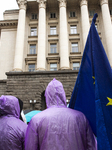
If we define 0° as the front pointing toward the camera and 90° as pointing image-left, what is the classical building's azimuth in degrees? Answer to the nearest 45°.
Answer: approximately 0°

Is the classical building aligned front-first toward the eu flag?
yes
